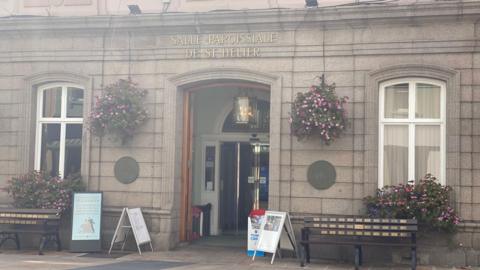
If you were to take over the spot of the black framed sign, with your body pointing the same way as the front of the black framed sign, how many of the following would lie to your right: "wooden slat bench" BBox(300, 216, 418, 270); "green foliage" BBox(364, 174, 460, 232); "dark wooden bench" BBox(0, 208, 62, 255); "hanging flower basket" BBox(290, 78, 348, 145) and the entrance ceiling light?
1

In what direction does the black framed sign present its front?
toward the camera

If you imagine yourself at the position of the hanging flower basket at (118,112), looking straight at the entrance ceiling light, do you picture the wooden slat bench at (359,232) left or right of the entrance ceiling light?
right

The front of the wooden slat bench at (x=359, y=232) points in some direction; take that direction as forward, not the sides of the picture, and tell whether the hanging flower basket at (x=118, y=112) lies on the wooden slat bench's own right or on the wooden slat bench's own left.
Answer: on the wooden slat bench's own right

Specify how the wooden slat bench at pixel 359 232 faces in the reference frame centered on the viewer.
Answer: facing the viewer

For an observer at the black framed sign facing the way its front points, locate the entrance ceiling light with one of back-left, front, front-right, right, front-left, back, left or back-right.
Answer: left

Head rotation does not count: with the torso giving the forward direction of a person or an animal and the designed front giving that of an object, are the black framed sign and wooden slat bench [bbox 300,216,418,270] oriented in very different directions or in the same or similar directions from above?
same or similar directions

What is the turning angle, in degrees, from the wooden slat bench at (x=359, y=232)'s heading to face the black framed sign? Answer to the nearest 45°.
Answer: approximately 90° to its right

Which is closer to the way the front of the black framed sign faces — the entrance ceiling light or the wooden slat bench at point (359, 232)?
the wooden slat bench

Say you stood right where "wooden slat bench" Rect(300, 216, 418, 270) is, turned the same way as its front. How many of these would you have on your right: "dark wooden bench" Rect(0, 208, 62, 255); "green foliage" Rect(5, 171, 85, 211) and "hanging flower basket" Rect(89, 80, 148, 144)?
3

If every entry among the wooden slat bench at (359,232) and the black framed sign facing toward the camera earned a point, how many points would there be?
2
